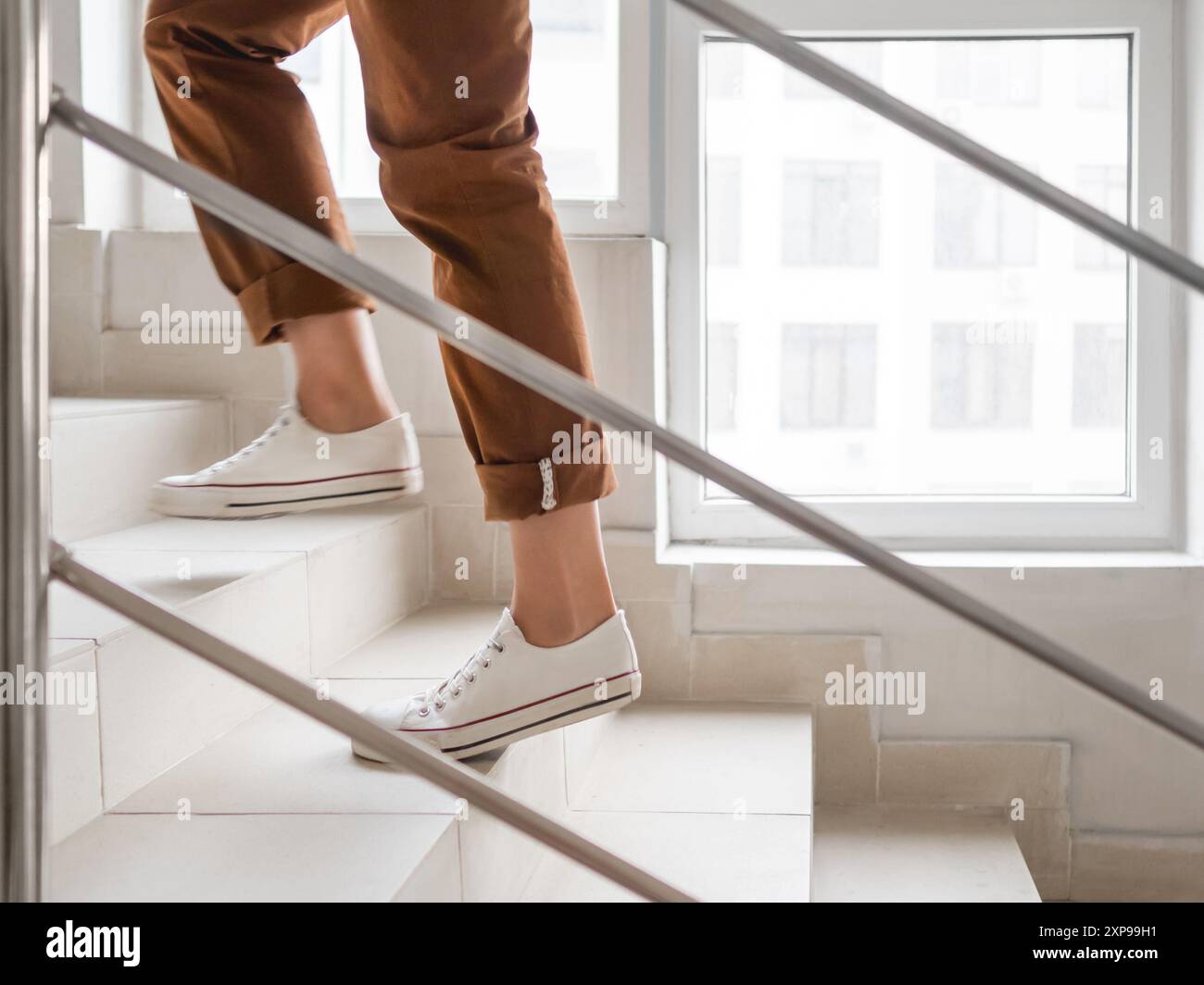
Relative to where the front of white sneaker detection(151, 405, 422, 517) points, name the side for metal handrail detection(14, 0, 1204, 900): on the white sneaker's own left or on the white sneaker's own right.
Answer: on the white sneaker's own left

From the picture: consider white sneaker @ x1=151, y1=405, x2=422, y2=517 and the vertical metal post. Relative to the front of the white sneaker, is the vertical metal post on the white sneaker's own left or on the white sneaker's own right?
on the white sneaker's own left

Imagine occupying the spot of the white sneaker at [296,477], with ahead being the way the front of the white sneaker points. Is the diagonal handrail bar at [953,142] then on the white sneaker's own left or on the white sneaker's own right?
on the white sneaker's own left

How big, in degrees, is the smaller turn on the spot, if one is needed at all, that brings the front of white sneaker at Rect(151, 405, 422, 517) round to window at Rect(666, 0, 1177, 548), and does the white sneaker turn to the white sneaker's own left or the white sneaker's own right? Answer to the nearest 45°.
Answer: approximately 135° to the white sneaker's own right

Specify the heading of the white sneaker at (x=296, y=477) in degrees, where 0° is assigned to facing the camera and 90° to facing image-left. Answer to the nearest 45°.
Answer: approximately 90°
